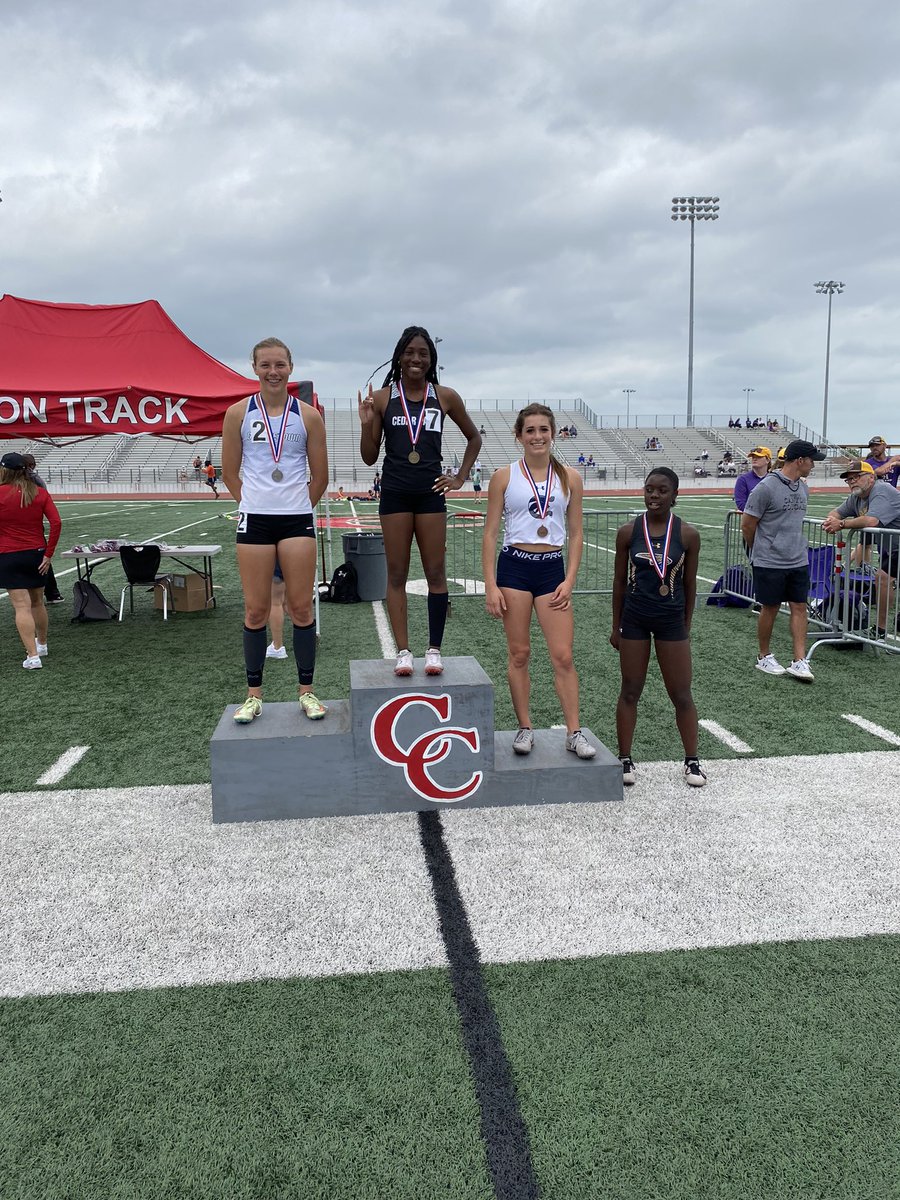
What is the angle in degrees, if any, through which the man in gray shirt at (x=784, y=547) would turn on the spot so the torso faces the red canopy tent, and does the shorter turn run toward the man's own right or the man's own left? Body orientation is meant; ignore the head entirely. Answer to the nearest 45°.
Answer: approximately 135° to the man's own right

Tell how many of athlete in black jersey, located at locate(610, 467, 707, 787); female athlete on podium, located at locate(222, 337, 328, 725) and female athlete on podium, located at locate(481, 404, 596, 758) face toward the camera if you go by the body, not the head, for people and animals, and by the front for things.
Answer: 3

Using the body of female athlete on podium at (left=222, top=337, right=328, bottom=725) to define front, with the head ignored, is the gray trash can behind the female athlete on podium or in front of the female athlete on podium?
behind

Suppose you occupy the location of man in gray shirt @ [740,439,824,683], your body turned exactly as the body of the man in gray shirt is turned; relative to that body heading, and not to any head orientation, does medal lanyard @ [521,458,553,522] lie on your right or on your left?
on your right

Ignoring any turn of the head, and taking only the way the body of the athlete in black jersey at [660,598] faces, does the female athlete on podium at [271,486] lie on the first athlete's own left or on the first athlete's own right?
on the first athlete's own right

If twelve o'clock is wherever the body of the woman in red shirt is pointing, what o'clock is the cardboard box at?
The cardboard box is roughly at 1 o'clock from the woman in red shirt.

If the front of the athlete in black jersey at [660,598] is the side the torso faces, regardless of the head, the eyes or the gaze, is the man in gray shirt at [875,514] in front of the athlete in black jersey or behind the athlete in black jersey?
behind

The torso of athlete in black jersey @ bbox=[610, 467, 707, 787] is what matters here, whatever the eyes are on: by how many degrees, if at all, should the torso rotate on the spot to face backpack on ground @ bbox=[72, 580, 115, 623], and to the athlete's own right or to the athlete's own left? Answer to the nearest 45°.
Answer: approximately 135° to the athlete's own right

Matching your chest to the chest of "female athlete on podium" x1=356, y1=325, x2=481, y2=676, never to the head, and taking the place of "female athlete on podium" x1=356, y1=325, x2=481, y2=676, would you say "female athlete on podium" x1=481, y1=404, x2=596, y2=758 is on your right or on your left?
on your left

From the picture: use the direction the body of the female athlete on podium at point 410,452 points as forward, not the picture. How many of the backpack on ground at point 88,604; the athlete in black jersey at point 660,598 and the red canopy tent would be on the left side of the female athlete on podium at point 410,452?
1
